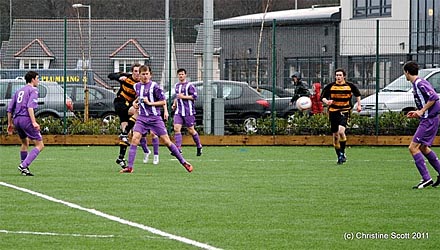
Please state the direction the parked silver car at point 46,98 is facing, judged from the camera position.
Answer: facing to the left of the viewer

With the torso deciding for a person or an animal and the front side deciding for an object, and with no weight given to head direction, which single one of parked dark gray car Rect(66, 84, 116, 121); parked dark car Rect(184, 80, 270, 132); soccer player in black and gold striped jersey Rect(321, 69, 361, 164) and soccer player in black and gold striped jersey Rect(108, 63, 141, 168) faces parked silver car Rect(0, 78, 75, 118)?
the parked dark car Rect(184, 80, 270, 132)

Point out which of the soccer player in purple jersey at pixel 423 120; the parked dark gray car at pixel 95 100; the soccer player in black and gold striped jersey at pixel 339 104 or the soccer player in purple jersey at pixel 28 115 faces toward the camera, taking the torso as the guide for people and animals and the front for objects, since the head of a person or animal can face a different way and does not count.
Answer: the soccer player in black and gold striped jersey

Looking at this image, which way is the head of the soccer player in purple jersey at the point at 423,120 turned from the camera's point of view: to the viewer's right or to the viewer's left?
to the viewer's left

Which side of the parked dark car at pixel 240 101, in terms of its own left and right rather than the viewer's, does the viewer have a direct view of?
left

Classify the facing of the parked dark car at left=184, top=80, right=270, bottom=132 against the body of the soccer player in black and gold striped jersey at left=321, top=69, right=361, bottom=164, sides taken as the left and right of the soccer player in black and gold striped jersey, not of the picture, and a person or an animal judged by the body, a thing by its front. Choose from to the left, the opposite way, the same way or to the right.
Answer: to the right

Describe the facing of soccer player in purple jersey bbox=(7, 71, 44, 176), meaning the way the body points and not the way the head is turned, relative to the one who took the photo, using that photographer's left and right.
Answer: facing away from the viewer and to the right of the viewer
